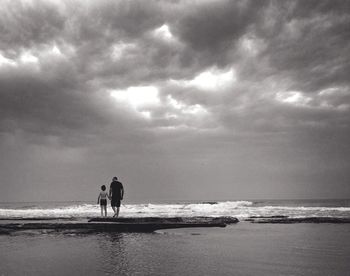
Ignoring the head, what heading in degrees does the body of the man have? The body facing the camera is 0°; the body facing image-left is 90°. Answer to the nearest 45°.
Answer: approximately 180°
